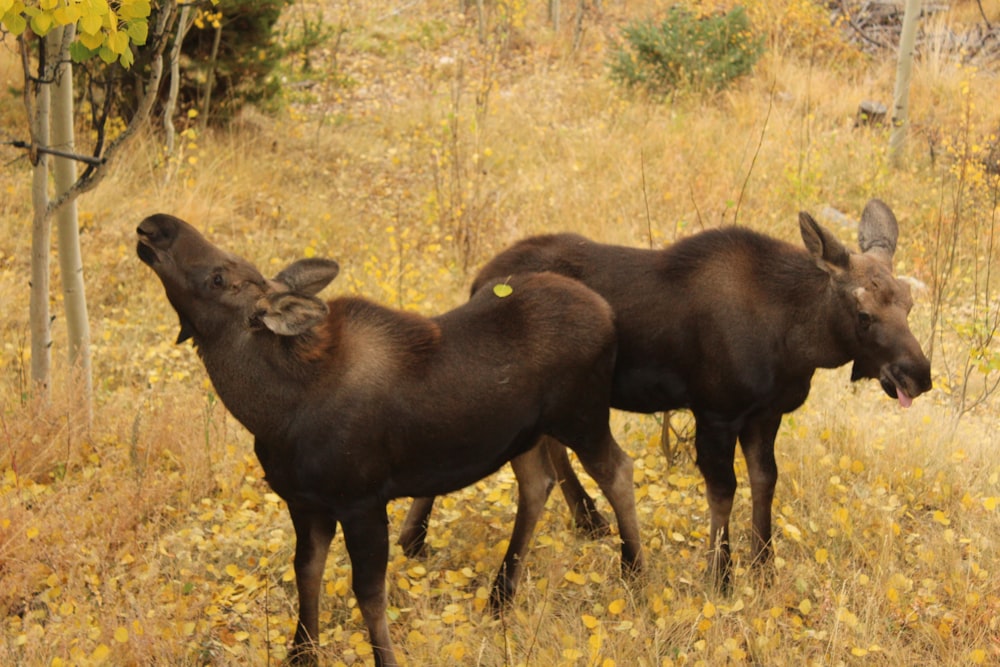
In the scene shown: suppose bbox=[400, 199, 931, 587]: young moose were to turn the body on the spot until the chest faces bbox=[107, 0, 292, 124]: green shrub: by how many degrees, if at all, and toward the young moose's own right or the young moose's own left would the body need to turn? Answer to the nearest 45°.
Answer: approximately 180°

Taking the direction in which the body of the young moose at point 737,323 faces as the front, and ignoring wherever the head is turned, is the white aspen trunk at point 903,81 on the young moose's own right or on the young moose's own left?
on the young moose's own left

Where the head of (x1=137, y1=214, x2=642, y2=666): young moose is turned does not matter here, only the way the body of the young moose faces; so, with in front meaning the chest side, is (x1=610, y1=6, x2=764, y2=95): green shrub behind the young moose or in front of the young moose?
behind

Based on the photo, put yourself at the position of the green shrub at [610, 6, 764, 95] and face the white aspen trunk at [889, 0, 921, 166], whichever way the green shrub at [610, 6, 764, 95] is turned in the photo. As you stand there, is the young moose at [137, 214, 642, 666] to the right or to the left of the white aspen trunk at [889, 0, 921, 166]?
right

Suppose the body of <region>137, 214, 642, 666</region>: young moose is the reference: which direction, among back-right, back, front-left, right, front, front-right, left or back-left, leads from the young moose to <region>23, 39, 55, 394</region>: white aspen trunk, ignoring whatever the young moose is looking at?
right

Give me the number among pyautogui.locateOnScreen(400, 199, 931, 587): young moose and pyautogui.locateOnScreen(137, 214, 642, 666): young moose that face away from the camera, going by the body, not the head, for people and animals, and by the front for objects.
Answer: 0

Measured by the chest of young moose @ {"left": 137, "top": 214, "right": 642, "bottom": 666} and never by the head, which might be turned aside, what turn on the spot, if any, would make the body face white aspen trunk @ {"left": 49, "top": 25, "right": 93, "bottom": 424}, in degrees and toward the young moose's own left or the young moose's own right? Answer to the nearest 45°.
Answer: approximately 90° to the young moose's own right

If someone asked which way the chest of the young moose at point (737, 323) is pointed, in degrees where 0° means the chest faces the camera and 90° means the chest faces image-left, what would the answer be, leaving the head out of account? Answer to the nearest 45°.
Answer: approximately 315°

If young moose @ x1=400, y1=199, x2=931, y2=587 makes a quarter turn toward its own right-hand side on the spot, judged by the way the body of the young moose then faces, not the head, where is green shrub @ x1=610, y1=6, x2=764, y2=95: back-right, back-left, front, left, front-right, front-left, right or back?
back-right
